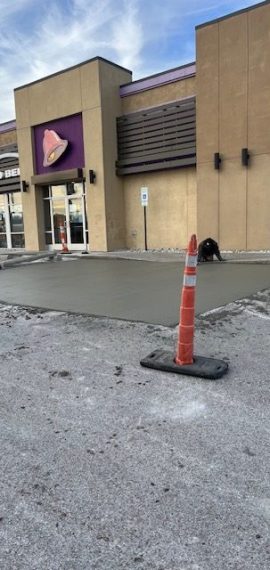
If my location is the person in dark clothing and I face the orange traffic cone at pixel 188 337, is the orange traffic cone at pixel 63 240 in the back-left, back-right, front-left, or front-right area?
back-right

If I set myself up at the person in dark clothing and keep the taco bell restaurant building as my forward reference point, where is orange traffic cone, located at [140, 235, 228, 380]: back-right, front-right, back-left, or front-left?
back-left

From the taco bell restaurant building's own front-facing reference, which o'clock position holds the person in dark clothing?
The person in dark clothing is roughly at 10 o'clock from the taco bell restaurant building.

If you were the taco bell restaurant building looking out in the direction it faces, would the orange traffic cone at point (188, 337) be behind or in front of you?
in front

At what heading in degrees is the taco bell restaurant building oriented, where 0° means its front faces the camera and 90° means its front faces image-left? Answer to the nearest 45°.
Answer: approximately 45°
